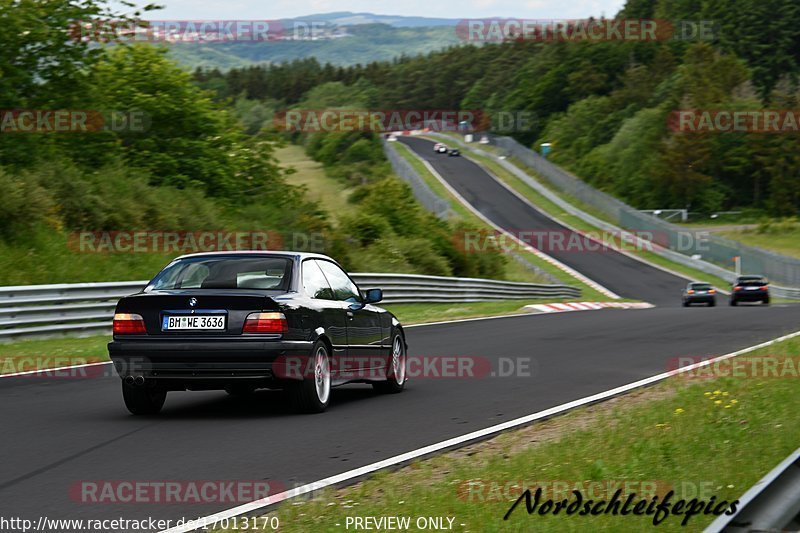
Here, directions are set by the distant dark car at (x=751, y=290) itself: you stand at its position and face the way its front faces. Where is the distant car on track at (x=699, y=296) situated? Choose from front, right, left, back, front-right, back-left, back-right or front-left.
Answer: left

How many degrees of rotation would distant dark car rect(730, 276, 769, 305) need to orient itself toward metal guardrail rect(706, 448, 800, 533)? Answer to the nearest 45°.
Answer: approximately 180°

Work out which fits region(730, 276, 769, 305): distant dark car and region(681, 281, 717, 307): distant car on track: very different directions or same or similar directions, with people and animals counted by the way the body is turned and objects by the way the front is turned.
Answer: same or similar directions

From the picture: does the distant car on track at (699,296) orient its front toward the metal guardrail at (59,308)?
no

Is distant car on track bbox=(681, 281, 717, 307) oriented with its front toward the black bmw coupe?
no

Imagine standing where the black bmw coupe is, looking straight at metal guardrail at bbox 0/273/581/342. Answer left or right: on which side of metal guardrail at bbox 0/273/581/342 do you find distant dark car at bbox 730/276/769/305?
right

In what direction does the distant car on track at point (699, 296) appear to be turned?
away from the camera

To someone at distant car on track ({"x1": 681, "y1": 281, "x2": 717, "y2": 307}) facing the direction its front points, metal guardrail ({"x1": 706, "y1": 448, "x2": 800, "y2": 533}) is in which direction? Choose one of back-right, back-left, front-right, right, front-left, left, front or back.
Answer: back

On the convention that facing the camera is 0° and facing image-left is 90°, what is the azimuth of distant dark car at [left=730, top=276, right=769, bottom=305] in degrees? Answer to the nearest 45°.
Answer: approximately 180°

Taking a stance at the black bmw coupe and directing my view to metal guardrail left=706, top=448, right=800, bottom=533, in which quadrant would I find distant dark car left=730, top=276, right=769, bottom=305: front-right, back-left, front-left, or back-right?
back-left

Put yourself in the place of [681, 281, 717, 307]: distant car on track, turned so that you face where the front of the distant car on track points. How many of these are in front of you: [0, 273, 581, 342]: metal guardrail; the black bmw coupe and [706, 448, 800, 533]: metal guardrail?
0

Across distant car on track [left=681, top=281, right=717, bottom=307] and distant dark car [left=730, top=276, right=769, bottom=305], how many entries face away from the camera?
2

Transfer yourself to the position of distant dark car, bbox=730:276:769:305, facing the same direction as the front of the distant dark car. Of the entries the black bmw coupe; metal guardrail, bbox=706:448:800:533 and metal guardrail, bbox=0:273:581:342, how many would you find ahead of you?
0

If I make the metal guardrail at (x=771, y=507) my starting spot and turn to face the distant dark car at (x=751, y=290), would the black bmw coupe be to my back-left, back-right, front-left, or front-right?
front-left

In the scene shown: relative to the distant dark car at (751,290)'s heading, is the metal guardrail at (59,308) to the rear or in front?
to the rear
